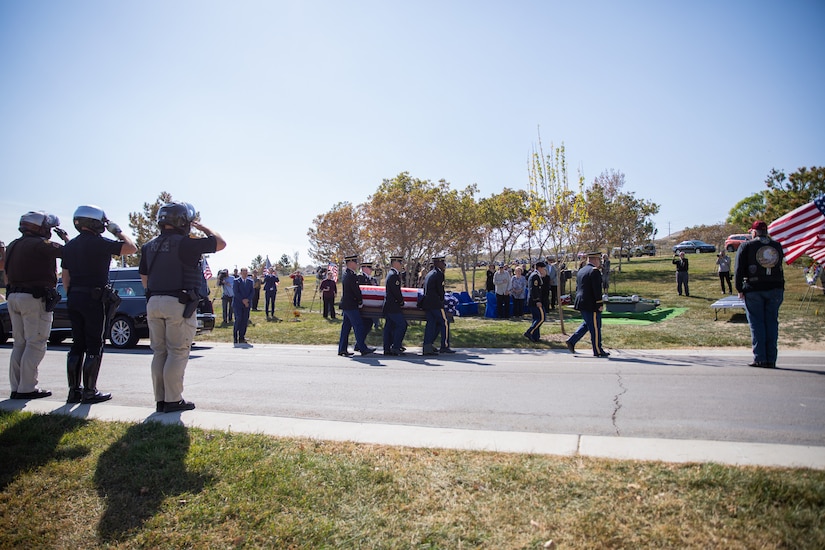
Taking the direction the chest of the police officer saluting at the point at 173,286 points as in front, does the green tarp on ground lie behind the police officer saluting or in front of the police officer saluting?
in front

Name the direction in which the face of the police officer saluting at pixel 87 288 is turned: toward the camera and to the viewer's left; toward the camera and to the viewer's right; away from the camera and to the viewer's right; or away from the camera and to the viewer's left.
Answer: away from the camera and to the viewer's right

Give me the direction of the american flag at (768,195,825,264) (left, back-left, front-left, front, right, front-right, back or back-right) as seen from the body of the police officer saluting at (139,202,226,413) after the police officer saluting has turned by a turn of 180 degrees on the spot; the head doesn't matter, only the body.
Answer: back-left

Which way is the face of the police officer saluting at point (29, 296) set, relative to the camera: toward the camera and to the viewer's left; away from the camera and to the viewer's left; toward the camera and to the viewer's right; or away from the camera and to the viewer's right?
away from the camera and to the viewer's right

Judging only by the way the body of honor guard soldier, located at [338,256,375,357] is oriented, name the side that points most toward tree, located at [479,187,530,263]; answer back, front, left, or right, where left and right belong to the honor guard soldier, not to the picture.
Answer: left

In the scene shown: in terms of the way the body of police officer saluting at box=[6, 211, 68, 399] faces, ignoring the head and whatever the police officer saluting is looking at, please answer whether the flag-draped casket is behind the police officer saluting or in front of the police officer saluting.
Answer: in front

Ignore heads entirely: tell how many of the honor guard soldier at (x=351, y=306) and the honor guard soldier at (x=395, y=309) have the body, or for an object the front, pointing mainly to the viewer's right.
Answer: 2

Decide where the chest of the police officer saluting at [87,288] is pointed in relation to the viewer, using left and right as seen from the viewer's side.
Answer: facing away from the viewer and to the right of the viewer

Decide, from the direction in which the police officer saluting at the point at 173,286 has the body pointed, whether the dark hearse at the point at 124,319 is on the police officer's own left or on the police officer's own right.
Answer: on the police officer's own left
